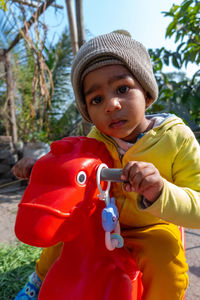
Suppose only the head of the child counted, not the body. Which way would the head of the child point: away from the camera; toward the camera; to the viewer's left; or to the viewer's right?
toward the camera

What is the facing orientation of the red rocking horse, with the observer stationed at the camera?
facing the viewer and to the left of the viewer

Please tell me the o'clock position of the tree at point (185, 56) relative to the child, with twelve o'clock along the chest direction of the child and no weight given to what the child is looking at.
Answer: The tree is roughly at 5 o'clock from the child.

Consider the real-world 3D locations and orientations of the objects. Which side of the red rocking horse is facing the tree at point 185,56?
back

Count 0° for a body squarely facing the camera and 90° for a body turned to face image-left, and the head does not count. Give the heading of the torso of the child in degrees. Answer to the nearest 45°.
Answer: approximately 45°
